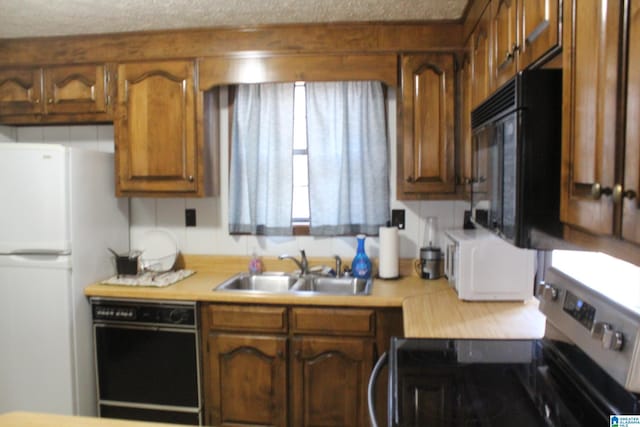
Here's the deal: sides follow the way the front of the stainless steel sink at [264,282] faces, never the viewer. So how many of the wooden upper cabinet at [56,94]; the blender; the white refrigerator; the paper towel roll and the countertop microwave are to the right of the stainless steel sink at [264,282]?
2

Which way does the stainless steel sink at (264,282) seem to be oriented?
toward the camera

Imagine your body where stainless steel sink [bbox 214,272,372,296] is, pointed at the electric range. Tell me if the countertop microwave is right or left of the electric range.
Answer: left

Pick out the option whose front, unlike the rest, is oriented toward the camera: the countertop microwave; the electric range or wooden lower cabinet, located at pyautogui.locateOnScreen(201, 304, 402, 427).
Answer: the wooden lower cabinet

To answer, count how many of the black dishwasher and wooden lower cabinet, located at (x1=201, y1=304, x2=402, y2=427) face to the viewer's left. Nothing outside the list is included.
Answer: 0

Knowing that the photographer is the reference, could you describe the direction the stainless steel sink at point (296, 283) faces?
facing the viewer

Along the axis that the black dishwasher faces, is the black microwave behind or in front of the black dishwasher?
in front

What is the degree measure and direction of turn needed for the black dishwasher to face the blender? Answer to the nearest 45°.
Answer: approximately 90° to its left

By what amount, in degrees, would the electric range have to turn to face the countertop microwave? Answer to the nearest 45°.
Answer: approximately 90° to its right

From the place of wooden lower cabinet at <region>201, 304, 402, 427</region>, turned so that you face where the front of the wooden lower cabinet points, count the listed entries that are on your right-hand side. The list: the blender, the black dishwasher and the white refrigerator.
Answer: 2

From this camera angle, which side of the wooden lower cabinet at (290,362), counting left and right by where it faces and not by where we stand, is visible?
front

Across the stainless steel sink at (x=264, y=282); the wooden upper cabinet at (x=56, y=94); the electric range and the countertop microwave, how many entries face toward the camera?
2

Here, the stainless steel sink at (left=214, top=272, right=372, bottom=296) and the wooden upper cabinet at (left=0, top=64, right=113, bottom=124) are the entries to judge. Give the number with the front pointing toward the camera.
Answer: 2

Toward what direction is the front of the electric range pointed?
to the viewer's left
